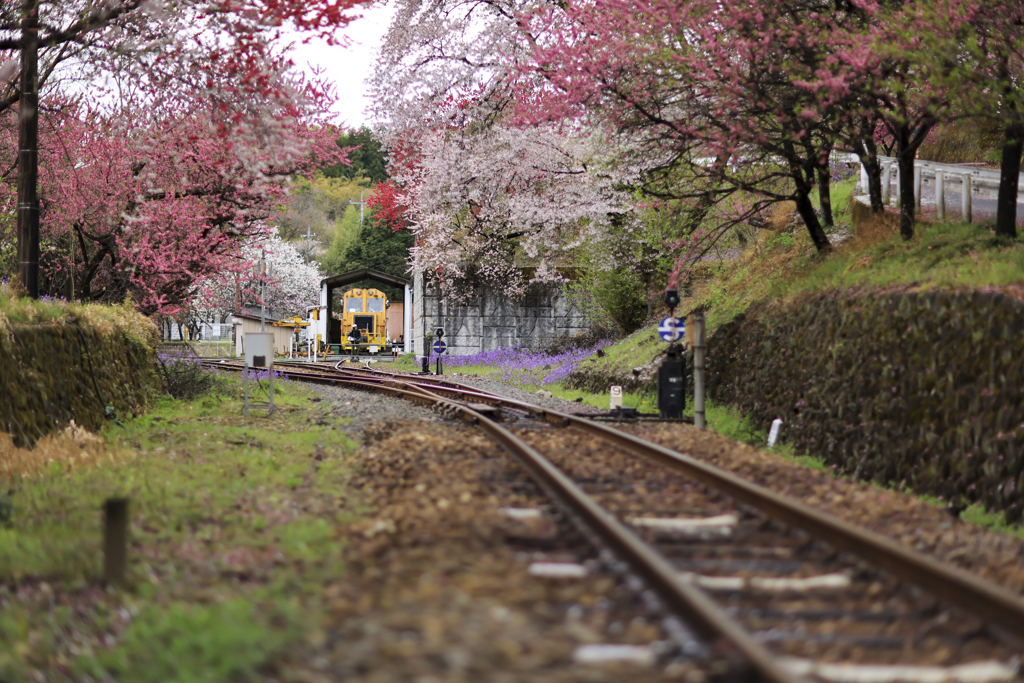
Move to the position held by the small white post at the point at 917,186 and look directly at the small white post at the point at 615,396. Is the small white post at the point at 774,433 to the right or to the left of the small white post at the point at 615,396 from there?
left

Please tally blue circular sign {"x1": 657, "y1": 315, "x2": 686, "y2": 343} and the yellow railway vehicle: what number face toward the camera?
2

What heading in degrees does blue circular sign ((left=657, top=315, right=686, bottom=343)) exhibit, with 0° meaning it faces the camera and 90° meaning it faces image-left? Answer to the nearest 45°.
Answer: approximately 0°

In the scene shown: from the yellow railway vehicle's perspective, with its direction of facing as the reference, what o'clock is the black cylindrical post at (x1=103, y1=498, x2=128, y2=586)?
The black cylindrical post is roughly at 12 o'clock from the yellow railway vehicle.

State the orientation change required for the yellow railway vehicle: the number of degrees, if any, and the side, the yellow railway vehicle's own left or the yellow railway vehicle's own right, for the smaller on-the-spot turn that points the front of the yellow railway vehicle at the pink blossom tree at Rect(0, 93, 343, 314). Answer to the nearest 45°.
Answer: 0° — it already faces it
